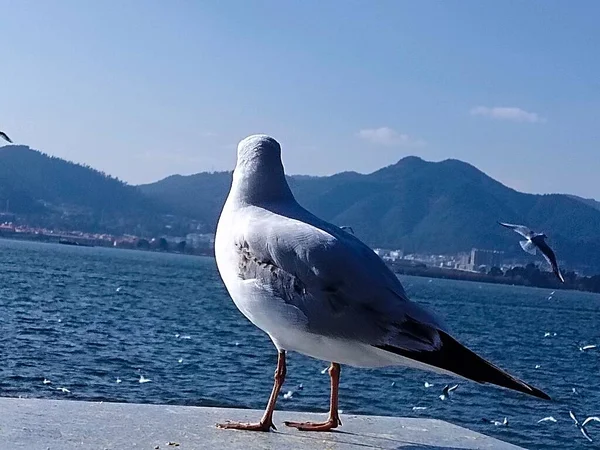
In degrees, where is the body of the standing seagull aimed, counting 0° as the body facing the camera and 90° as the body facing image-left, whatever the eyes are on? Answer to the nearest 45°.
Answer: approximately 90°

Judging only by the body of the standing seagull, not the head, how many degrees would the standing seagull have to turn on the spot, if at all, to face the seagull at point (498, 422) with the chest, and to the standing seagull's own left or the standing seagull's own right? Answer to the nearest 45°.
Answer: approximately 90° to the standing seagull's own right

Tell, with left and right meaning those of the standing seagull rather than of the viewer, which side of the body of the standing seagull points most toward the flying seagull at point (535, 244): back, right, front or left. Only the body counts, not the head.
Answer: right
